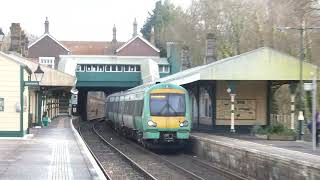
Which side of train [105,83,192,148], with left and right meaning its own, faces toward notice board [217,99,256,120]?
left

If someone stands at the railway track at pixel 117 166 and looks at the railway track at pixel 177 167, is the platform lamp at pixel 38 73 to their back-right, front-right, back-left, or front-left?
back-left

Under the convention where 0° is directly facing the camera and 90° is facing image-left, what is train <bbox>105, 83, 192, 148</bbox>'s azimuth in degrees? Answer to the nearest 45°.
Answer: approximately 315°
